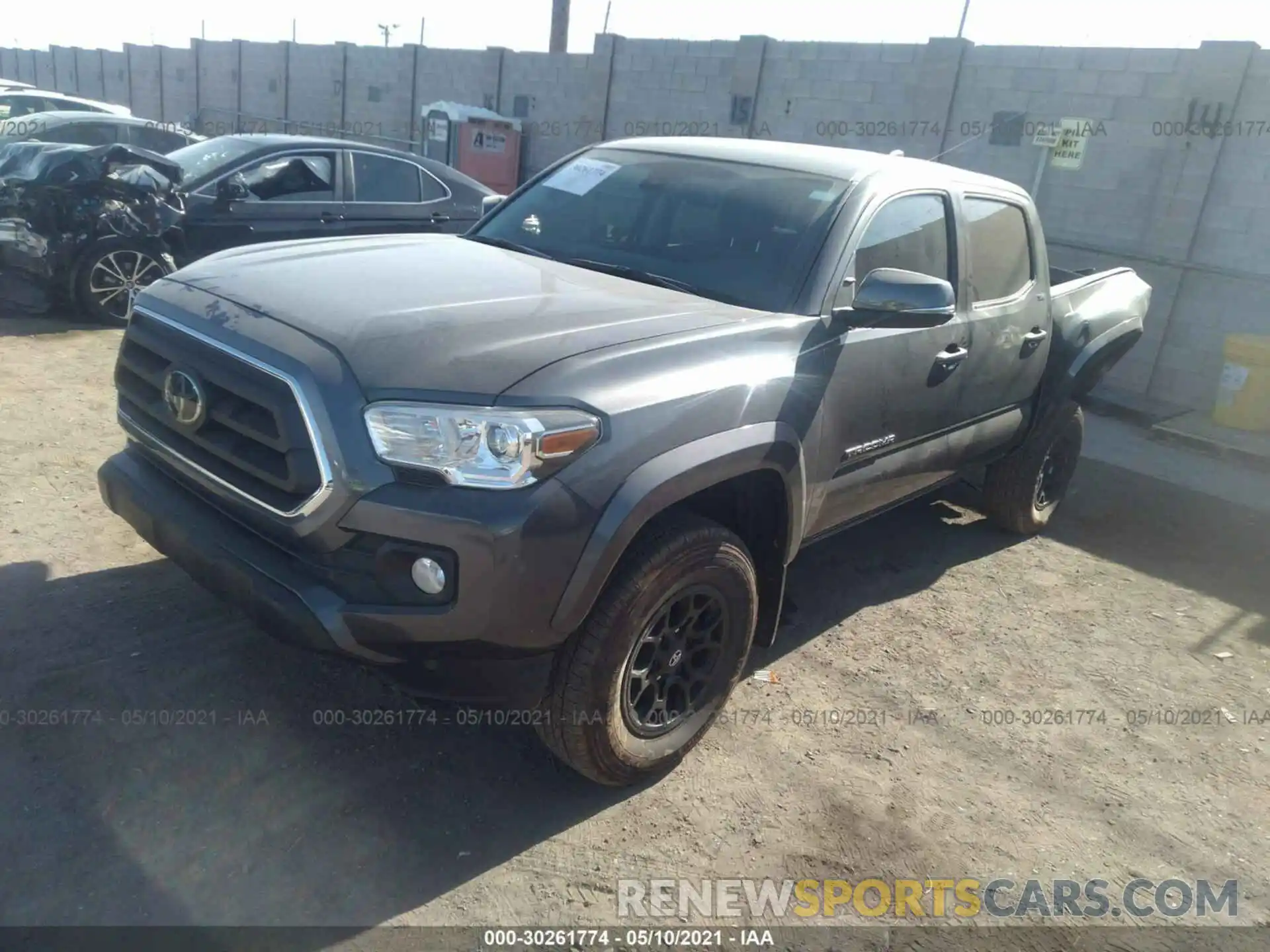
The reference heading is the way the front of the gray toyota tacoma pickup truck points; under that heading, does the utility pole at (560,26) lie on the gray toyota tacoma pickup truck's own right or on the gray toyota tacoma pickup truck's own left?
on the gray toyota tacoma pickup truck's own right

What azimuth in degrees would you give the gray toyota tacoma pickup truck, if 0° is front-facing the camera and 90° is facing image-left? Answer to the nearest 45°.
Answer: approximately 45°

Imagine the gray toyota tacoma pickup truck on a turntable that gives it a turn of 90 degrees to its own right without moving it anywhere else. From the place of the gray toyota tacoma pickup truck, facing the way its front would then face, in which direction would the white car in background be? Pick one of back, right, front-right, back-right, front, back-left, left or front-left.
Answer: front
